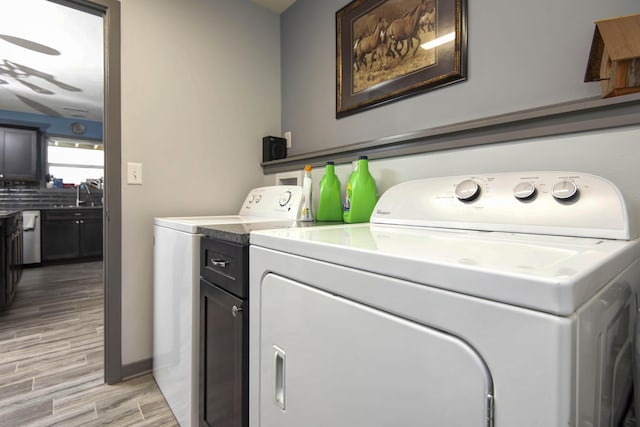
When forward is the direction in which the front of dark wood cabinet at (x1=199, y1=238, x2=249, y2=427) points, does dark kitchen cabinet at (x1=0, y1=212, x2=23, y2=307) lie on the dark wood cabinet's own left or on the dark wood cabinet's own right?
on the dark wood cabinet's own right

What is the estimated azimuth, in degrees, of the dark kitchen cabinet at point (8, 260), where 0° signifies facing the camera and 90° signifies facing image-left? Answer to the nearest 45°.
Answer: approximately 270°

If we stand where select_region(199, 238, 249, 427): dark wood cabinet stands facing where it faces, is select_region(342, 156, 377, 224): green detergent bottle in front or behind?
behind

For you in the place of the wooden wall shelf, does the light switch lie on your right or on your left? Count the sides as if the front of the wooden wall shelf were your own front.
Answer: on your right
